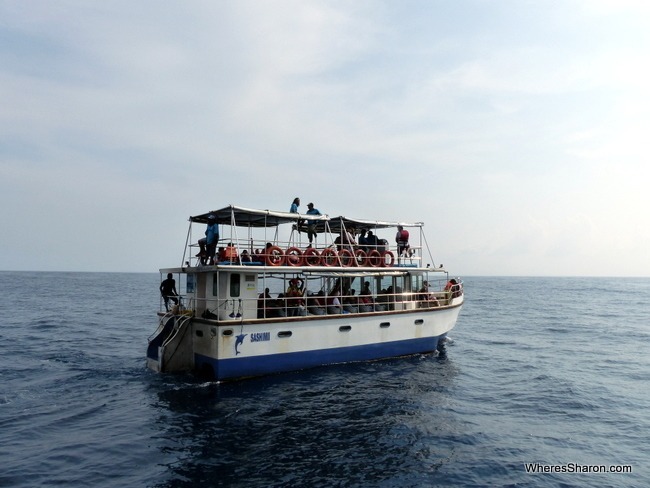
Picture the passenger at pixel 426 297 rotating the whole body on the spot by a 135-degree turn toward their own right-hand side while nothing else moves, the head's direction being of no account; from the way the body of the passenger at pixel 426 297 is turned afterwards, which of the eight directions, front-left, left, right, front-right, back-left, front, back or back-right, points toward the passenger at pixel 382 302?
front

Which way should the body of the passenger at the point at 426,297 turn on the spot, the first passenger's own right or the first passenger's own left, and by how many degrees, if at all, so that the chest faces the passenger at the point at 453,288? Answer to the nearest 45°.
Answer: approximately 45° to the first passenger's own left

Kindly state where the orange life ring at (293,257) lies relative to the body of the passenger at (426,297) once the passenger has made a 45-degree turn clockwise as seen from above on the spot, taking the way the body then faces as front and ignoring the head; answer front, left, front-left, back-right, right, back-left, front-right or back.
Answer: right

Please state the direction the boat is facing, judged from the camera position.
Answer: facing away from the viewer and to the right of the viewer

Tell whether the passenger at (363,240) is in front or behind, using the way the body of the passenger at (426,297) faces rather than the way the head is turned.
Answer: behind

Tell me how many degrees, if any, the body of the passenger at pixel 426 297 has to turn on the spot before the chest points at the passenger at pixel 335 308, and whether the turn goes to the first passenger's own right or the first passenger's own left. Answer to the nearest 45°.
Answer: approximately 135° to the first passenger's own right

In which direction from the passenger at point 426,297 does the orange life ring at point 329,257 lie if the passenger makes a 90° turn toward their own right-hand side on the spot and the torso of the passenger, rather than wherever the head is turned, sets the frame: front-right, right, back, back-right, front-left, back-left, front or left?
front-right
